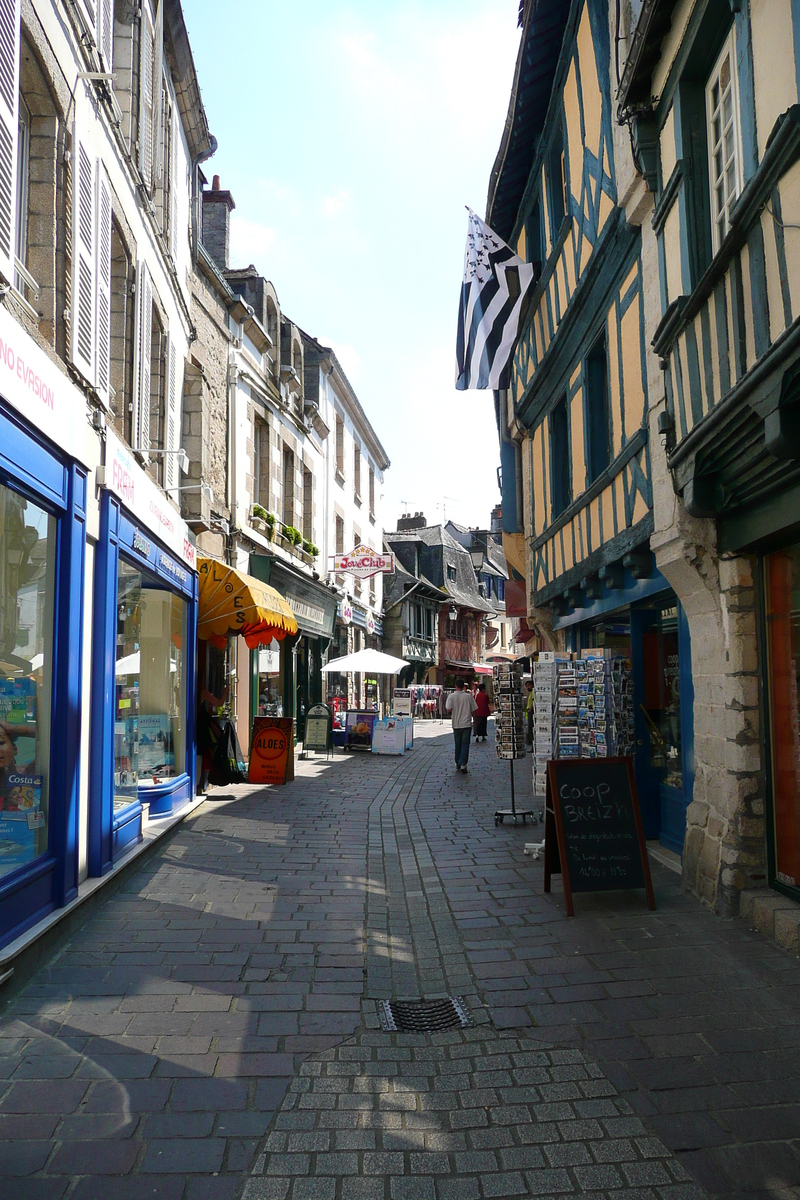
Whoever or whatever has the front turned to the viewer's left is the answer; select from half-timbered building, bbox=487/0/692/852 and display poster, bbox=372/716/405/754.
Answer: the half-timbered building

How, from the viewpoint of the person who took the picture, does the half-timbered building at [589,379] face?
facing to the left of the viewer

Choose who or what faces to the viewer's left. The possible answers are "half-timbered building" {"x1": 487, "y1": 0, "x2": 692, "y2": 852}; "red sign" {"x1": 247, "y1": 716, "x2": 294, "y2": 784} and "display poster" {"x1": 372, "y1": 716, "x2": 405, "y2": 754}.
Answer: the half-timbered building

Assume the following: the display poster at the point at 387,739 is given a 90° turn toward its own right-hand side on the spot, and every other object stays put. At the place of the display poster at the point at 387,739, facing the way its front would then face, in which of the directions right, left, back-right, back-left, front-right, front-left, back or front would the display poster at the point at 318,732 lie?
front

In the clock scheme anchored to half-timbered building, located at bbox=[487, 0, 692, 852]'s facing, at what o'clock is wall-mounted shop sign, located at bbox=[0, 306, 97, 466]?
The wall-mounted shop sign is roughly at 10 o'clock from the half-timbered building.

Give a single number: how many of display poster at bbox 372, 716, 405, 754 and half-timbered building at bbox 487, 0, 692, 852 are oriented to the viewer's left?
1

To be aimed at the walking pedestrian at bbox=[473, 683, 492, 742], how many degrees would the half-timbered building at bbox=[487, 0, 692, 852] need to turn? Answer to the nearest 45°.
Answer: approximately 90° to its right

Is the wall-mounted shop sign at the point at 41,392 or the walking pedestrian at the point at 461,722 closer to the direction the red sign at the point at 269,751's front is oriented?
the wall-mounted shop sign

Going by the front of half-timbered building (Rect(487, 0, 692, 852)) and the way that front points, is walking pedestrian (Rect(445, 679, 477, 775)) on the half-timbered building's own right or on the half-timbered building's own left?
on the half-timbered building's own right
